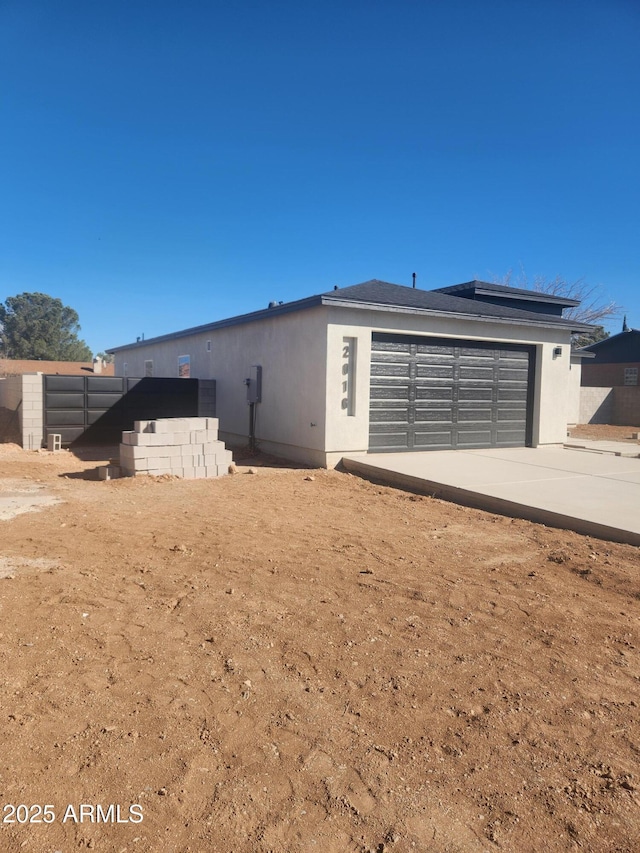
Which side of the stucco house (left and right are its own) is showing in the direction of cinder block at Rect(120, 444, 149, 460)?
right

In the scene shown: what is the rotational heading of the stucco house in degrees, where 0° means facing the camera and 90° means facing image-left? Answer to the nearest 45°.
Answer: approximately 315°

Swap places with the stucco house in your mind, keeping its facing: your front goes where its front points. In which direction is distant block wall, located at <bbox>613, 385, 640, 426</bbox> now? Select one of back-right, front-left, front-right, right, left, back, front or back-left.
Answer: left

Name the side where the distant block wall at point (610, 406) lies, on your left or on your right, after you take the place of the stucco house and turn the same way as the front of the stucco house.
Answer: on your left

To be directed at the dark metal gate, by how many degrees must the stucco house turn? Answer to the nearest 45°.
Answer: approximately 135° to its right

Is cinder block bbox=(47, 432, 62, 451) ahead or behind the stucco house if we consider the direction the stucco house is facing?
behind

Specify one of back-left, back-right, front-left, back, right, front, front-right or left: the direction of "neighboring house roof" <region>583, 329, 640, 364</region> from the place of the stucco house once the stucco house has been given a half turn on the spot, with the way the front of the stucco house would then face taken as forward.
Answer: right

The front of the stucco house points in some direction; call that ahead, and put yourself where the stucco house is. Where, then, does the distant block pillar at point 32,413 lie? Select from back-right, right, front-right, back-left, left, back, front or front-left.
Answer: back-right

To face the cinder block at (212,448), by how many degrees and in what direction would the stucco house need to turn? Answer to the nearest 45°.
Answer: approximately 90° to its right

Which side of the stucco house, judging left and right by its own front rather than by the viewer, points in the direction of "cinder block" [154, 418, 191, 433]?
right

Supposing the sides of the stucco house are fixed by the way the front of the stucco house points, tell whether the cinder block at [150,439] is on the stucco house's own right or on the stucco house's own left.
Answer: on the stucco house's own right

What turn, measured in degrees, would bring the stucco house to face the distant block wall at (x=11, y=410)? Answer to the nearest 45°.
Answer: approximately 135° to its right

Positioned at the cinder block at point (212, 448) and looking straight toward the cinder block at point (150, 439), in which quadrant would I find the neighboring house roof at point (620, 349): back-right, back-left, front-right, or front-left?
back-right
